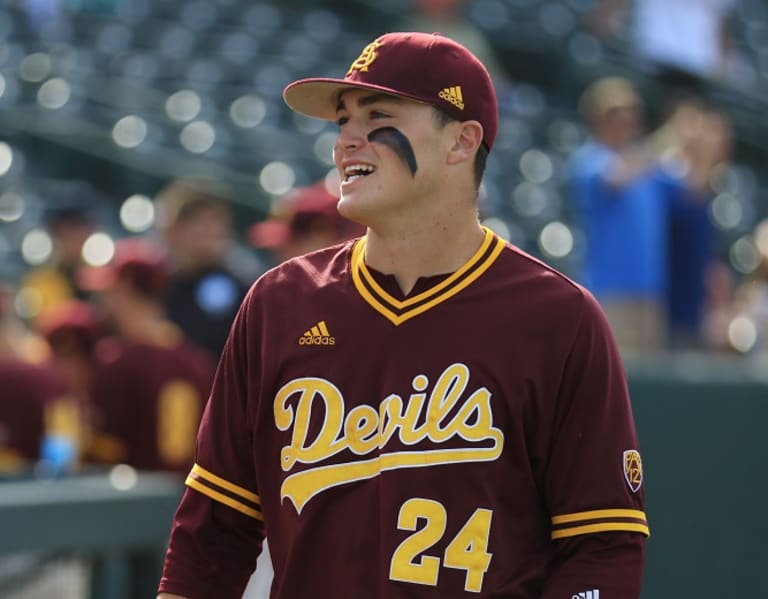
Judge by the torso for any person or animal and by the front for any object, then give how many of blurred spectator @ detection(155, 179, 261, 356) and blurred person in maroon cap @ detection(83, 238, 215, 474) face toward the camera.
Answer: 1

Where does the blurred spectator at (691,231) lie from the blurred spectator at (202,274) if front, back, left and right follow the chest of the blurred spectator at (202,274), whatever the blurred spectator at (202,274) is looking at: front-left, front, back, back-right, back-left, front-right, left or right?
left

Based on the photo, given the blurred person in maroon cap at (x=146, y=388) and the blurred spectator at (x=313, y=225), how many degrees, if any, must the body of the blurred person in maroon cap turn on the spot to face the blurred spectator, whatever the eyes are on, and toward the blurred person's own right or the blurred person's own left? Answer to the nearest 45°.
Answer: approximately 180°

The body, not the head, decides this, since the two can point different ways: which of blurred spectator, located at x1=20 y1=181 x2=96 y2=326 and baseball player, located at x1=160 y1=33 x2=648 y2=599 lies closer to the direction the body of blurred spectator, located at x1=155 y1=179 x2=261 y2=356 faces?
the baseball player

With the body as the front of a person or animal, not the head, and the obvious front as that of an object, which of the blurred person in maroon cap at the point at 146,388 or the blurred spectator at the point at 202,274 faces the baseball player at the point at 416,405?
the blurred spectator

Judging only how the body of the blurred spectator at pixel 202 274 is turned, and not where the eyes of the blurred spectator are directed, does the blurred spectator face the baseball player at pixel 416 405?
yes

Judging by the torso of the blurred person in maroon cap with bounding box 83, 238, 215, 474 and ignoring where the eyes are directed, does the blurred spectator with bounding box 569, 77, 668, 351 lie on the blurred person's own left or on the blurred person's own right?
on the blurred person's own right

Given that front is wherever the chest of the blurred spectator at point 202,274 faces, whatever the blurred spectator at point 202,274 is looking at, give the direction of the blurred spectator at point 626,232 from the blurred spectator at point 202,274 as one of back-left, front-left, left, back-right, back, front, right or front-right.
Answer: left
